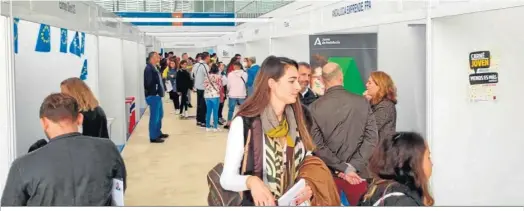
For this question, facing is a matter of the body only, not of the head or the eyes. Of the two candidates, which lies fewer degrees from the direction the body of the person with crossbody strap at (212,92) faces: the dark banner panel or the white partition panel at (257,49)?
the white partition panel

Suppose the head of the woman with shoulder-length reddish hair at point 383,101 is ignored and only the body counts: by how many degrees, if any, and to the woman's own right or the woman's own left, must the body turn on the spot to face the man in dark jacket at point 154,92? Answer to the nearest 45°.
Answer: approximately 45° to the woman's own right

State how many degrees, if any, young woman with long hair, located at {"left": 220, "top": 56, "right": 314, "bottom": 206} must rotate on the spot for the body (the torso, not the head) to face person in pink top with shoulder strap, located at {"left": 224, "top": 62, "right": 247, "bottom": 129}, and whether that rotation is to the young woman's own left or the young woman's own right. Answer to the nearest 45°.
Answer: approximately 135° to the young woman's own left

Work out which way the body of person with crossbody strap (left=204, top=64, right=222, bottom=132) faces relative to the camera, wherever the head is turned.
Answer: away from the camera

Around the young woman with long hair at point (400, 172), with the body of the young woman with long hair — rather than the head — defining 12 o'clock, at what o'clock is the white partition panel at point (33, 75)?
The white partition panel is roughly at 9 o'clock from the young woman with long hair.

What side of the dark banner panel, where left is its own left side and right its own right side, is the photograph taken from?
front

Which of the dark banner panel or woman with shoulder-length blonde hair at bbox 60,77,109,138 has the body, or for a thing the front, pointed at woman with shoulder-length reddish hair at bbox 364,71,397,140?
the dark banner panel

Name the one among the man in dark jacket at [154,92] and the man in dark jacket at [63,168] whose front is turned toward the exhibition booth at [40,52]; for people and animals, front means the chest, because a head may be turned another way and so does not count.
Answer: the man in dark jacket at [63,168]

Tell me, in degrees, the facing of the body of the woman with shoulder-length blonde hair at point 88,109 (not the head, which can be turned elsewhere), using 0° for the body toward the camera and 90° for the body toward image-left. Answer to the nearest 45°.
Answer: approximately 90°

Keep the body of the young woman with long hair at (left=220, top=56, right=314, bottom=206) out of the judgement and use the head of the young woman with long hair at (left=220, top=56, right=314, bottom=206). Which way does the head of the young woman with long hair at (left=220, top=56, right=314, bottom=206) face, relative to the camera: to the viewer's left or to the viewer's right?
to the viewer's right

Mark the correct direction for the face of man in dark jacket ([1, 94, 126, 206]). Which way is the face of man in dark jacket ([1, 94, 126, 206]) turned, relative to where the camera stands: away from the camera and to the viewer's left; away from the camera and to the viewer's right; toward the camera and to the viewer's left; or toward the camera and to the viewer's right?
away from the camera and to the viewer's left

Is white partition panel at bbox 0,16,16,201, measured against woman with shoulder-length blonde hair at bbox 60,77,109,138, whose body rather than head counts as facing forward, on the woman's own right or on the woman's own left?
on the woman's own left

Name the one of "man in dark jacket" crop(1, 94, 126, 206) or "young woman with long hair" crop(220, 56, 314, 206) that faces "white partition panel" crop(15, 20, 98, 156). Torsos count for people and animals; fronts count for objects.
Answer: the man in dark jacket
